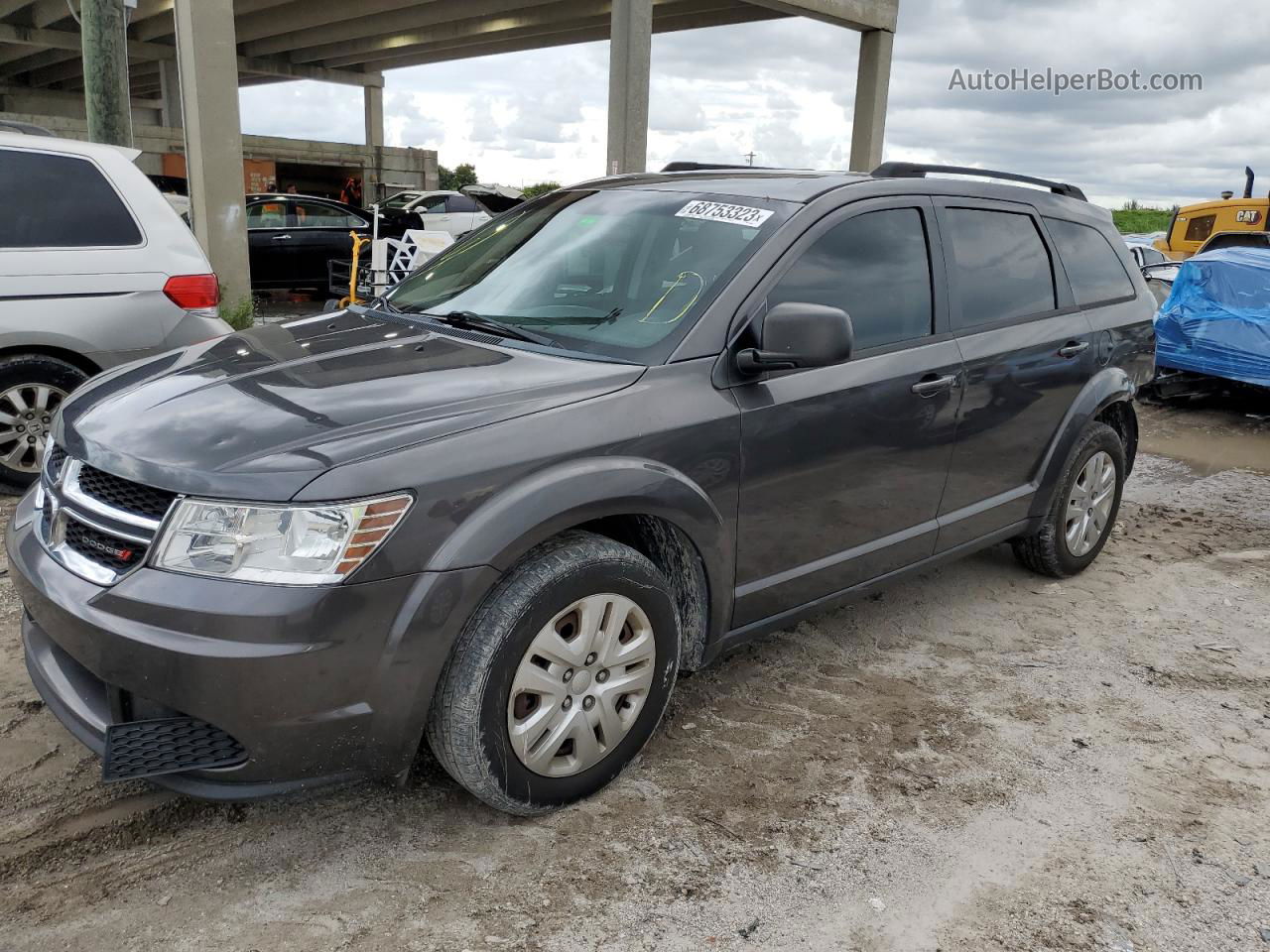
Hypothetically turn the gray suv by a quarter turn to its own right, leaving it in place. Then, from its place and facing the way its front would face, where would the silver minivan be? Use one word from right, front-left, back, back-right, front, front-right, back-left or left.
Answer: front

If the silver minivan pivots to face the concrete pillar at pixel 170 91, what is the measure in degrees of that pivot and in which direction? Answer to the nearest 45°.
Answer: approximately 90° to its right

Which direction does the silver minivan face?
to the viewer's left

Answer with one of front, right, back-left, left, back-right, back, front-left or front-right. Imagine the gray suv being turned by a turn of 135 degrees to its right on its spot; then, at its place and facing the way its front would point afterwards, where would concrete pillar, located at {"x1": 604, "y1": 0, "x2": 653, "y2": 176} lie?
front

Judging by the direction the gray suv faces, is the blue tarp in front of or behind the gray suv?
behind

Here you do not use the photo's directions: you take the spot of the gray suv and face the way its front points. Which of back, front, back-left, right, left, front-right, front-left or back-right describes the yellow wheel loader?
back

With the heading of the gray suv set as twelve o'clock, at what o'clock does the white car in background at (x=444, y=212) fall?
The white car in background is roughly at 4 o'clock from the gray suv.

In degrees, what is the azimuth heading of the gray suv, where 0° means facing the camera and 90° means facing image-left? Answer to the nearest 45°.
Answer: approximately 45°
